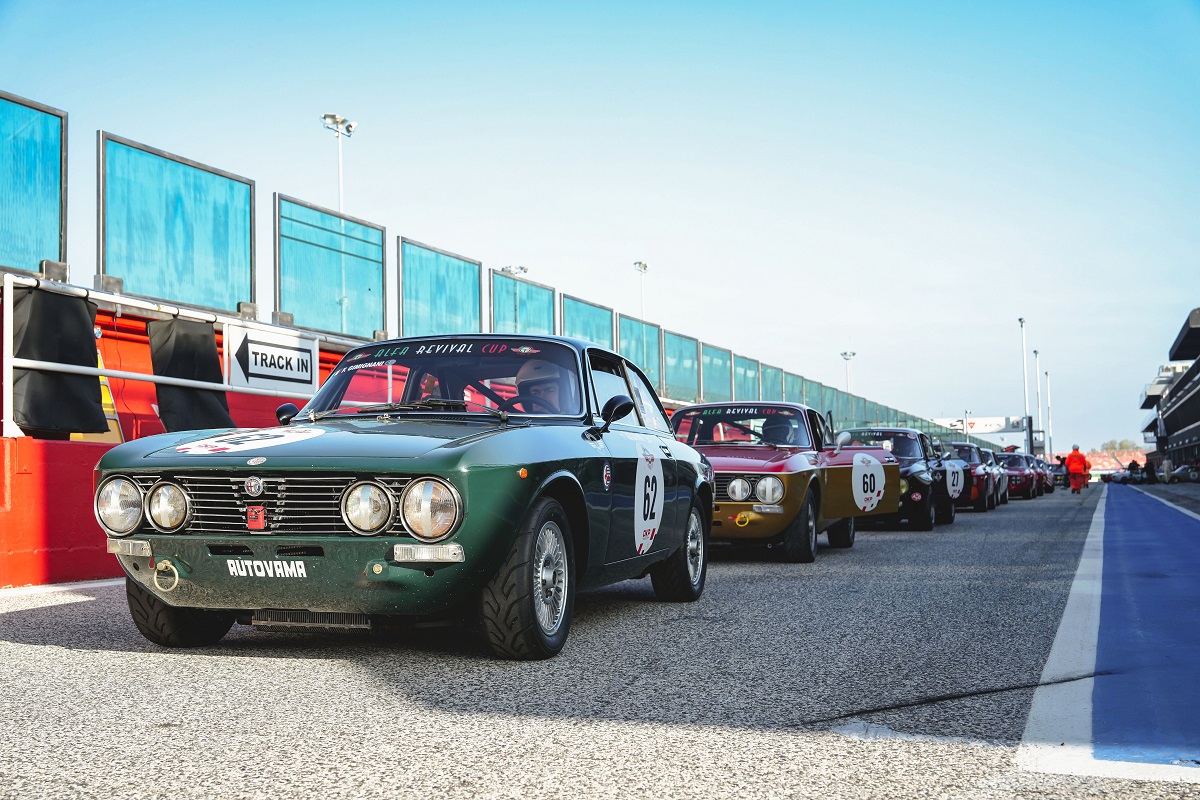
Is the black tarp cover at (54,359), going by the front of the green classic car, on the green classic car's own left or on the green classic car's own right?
on the green classic car's own right

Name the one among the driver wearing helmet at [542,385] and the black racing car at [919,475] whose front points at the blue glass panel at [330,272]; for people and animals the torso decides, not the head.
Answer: the black racing car

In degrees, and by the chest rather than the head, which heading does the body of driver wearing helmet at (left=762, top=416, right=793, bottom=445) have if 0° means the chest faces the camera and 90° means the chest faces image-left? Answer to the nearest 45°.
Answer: approximately 45°

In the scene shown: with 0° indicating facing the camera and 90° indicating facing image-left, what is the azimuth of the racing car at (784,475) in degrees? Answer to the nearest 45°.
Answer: approximately 45°

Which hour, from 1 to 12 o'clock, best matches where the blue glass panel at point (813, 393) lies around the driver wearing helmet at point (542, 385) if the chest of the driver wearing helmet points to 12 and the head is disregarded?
The blue glass panel is roughly at 5 o'clock from the driver wearing helmet.

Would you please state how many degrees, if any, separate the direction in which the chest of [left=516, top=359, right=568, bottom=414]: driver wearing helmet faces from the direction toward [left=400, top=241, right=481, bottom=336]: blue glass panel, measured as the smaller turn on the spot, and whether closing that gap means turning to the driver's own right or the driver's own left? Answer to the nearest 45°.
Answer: approximately 135° to the driver's own right

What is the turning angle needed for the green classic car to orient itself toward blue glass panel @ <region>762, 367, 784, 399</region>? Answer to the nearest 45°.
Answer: approximately 135° to its right

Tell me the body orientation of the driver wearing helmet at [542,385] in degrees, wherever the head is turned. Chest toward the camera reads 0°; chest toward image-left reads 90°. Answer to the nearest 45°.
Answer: approximately 45°

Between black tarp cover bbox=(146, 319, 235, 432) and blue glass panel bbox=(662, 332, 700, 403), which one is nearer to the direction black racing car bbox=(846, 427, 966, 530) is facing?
the black tarp cover

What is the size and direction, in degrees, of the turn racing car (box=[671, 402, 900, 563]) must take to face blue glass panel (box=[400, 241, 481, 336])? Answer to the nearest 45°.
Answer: approximately 90° to its right

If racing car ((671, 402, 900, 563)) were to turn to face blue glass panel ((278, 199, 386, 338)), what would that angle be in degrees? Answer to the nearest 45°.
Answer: approximately 90° to its right

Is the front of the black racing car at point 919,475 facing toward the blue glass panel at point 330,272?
yes
